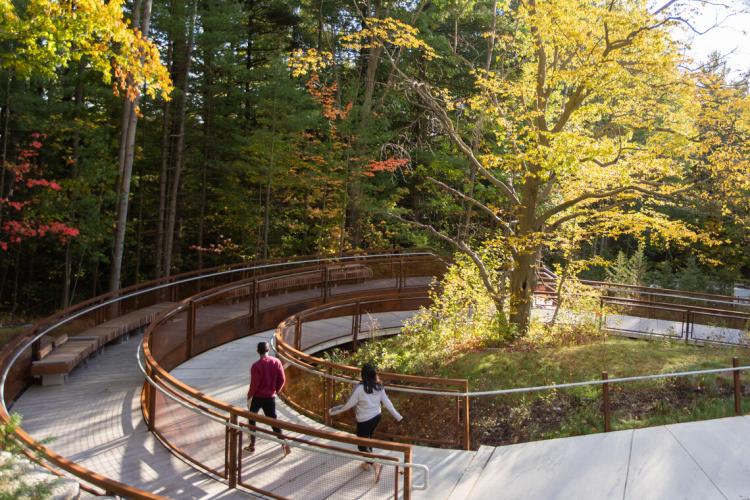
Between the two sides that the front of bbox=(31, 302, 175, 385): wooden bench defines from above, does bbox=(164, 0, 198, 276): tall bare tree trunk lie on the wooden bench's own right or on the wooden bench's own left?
on the wooden bench's own left

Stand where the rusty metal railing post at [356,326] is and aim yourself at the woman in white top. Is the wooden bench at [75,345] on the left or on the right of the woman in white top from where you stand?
right

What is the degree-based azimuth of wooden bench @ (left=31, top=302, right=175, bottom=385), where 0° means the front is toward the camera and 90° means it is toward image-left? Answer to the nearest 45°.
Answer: approximately 315°

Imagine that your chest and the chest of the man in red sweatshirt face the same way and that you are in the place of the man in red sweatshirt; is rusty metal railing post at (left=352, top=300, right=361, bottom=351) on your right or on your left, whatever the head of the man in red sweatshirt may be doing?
on your right

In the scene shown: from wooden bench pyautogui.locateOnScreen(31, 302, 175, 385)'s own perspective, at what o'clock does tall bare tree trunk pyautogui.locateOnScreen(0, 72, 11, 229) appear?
The tall bare tree trunk is roughly at 7 o'clock from the wooden bench.

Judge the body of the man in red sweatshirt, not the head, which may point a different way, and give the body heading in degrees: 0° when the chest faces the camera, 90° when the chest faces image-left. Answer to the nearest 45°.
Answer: approximately 135°

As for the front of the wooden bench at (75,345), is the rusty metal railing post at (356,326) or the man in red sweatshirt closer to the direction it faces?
the man in red sweatshirt

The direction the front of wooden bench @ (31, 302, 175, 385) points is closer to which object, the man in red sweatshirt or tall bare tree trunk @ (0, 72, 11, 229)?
the man in red sweatshirt
